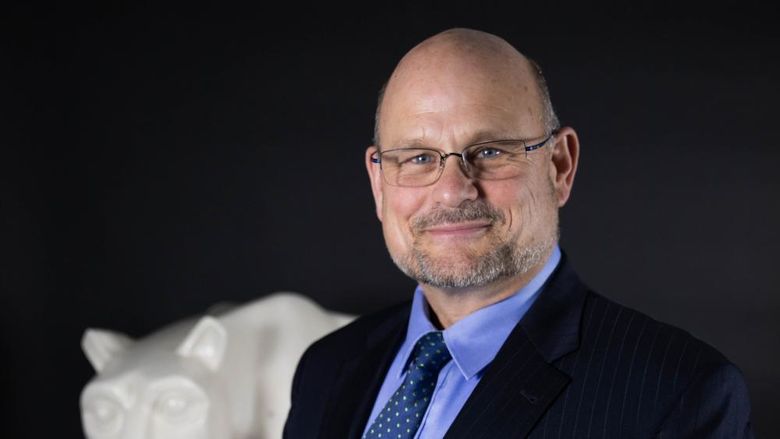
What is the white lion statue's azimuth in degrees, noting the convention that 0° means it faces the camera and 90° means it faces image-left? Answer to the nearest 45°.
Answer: approximately 45°

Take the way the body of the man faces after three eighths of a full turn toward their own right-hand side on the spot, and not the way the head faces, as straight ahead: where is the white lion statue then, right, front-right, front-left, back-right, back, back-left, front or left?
front-left

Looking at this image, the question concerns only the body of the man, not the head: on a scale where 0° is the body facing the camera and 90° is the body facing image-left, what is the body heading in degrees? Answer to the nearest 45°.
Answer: approximately 45°
